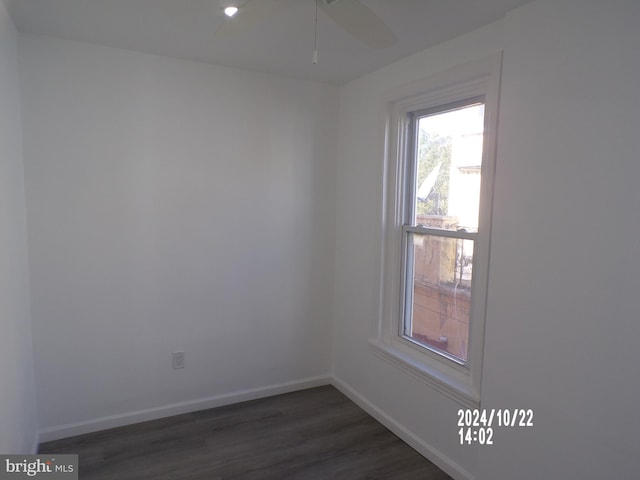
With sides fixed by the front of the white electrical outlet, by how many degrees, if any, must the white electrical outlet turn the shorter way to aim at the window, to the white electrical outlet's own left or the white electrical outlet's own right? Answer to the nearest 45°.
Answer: approximately 45° to the white electrical outlet's own left

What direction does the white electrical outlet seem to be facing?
toward the camera
